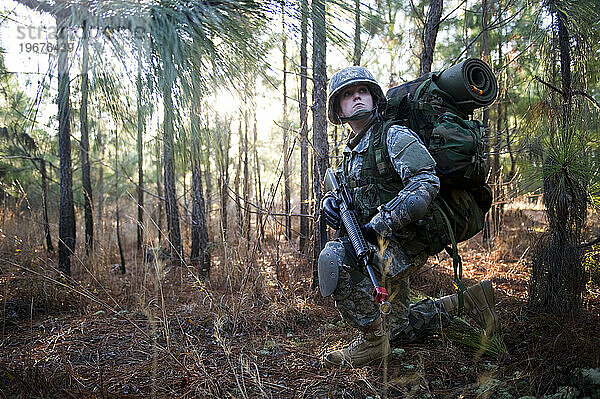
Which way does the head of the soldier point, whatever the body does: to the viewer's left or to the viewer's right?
to the viewer's left

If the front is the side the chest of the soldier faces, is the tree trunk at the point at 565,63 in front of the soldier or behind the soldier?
behind

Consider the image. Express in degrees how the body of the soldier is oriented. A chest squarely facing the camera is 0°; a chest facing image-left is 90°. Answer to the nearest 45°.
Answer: approximately 45°

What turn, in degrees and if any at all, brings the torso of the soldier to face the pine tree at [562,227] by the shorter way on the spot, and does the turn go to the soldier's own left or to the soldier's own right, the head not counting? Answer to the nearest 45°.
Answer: approximately 180°
